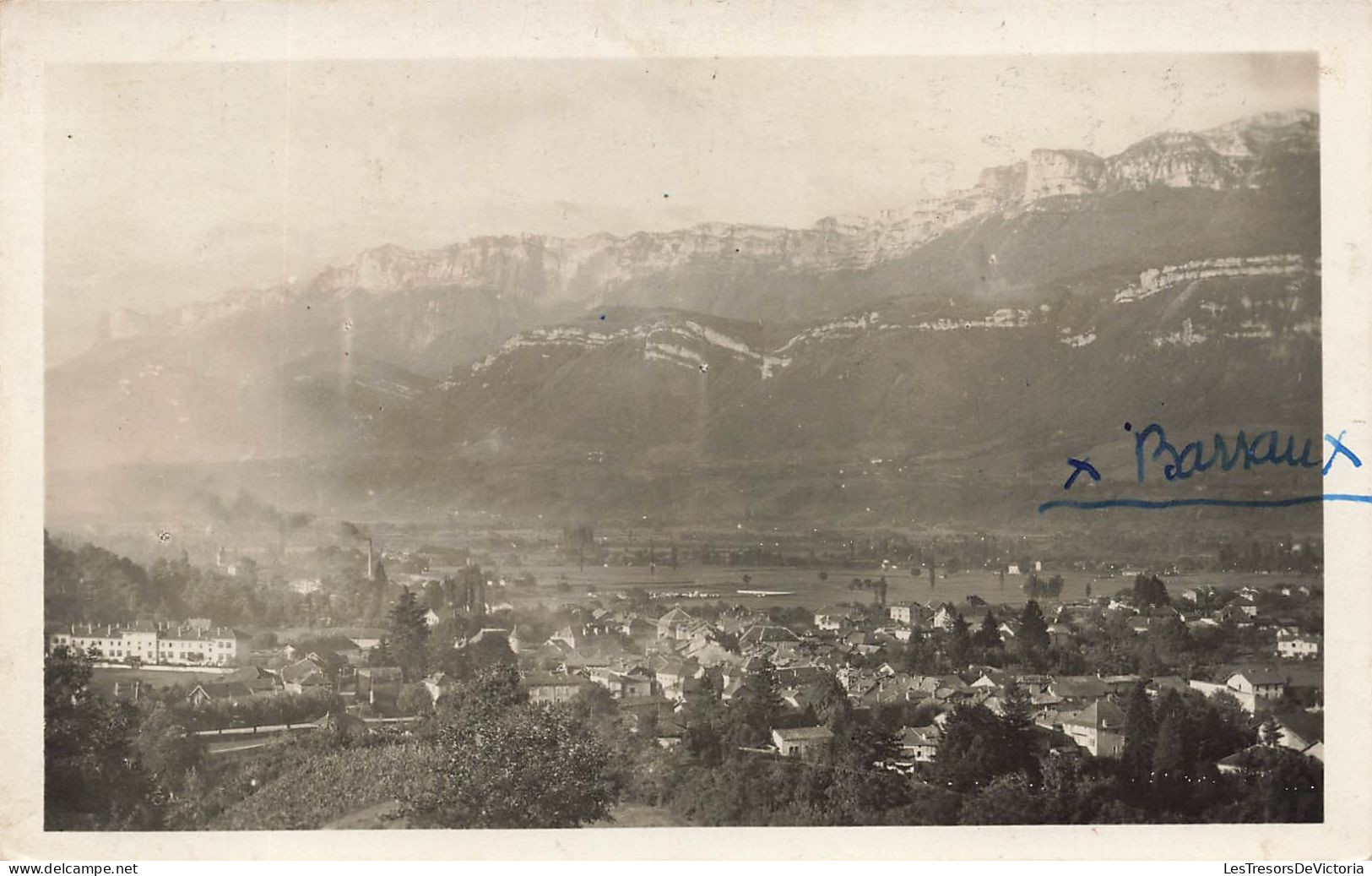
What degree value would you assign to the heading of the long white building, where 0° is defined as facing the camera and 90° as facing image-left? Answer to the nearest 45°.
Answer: approximately 0°
